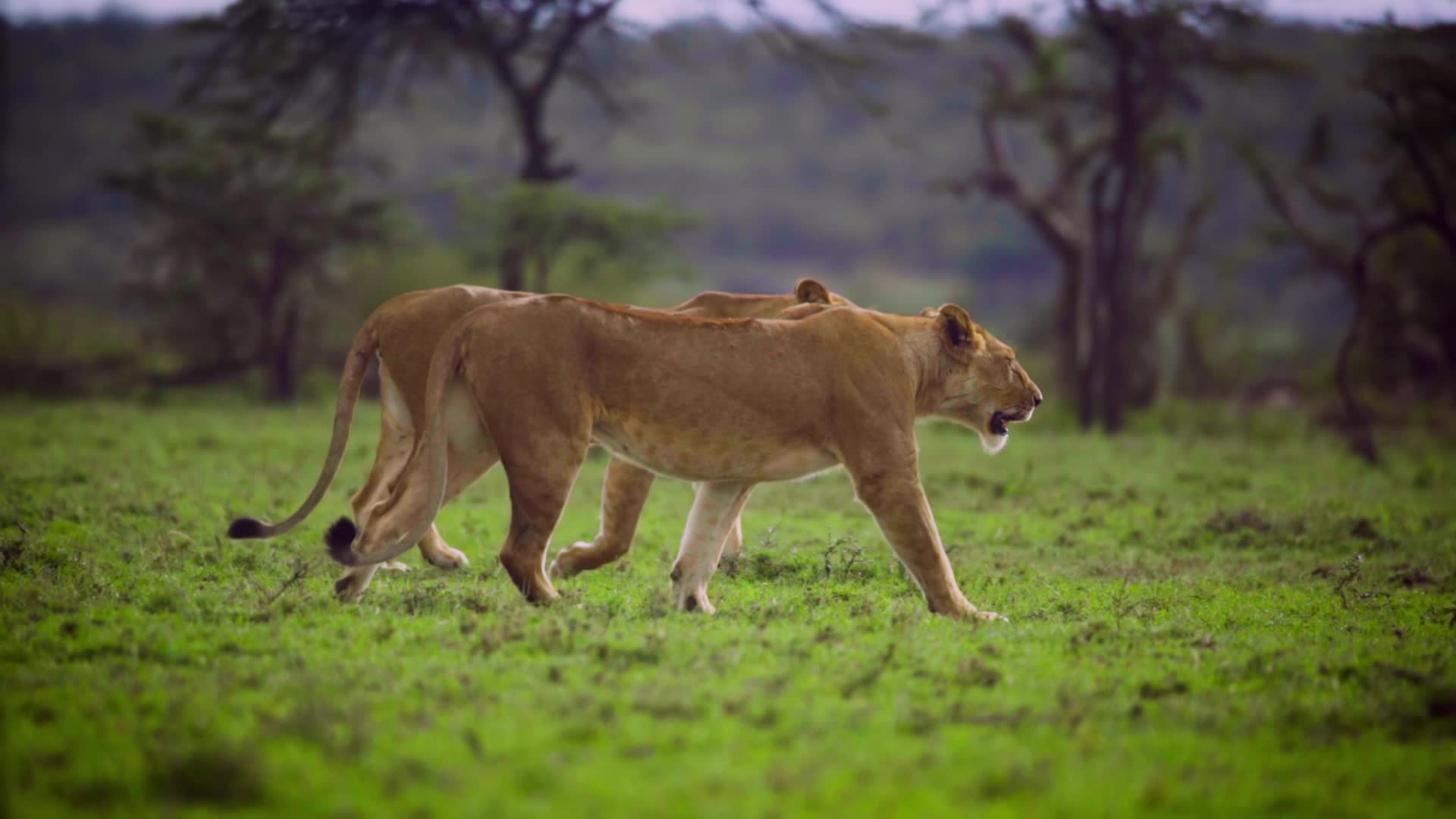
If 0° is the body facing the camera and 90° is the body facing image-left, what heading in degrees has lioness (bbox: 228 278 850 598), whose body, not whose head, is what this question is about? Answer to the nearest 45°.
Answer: approximately 270°

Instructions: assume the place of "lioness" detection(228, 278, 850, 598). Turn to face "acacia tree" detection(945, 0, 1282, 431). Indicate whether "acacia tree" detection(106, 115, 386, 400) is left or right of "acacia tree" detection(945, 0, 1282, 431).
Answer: left

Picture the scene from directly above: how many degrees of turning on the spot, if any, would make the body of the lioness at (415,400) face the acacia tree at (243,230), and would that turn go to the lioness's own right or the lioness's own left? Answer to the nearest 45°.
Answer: approximately 90° to the lioness's own left

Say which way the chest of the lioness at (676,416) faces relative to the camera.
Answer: to the viewer's right

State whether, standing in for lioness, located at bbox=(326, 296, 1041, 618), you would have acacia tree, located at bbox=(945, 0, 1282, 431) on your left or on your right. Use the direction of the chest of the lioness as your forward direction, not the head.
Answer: on your left

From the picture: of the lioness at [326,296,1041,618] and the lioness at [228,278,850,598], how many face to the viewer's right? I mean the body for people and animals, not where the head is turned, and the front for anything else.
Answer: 2

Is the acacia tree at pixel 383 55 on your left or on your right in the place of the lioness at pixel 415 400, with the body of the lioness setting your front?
on your left
